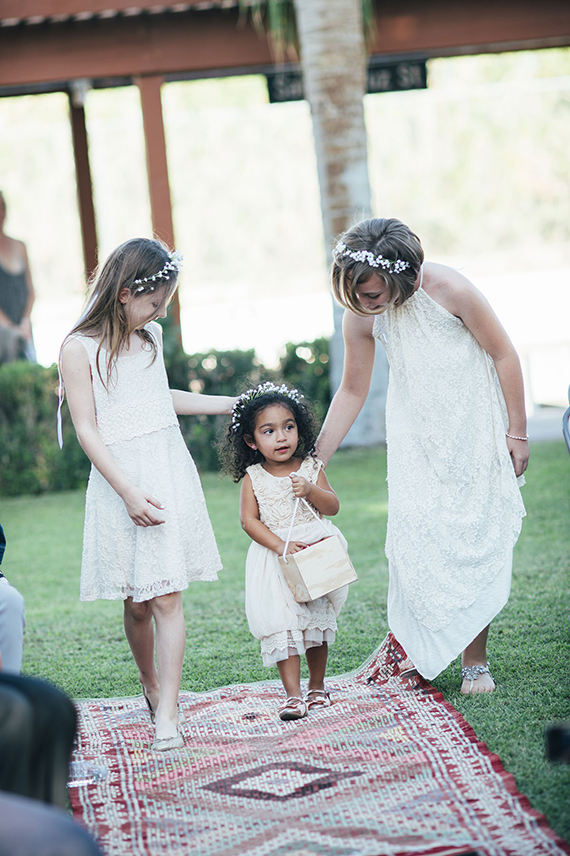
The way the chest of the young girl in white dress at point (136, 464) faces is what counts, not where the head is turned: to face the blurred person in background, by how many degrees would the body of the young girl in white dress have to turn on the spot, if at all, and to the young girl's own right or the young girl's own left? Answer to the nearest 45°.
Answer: approximately 135° to the young girl's own left

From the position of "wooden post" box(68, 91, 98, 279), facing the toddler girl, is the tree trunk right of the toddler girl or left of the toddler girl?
left

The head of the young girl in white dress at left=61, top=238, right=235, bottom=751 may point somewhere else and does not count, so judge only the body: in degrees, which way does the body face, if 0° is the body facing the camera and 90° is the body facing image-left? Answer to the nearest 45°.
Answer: approximately 315°

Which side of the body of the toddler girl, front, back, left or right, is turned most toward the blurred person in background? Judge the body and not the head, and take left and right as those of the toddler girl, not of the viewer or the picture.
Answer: back

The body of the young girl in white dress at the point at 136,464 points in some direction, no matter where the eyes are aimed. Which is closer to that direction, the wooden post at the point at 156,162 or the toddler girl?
the toddler girl

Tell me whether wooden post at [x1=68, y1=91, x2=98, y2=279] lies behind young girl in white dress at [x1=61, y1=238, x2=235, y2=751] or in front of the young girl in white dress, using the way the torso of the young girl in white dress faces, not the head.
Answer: behind

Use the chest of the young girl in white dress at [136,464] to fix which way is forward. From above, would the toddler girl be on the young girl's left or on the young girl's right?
on the young girl's left

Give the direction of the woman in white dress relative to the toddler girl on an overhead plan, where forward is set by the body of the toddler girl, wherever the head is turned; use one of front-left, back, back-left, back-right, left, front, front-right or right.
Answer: left

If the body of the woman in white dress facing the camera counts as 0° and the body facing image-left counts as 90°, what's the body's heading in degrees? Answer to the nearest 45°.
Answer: approximately 45°
